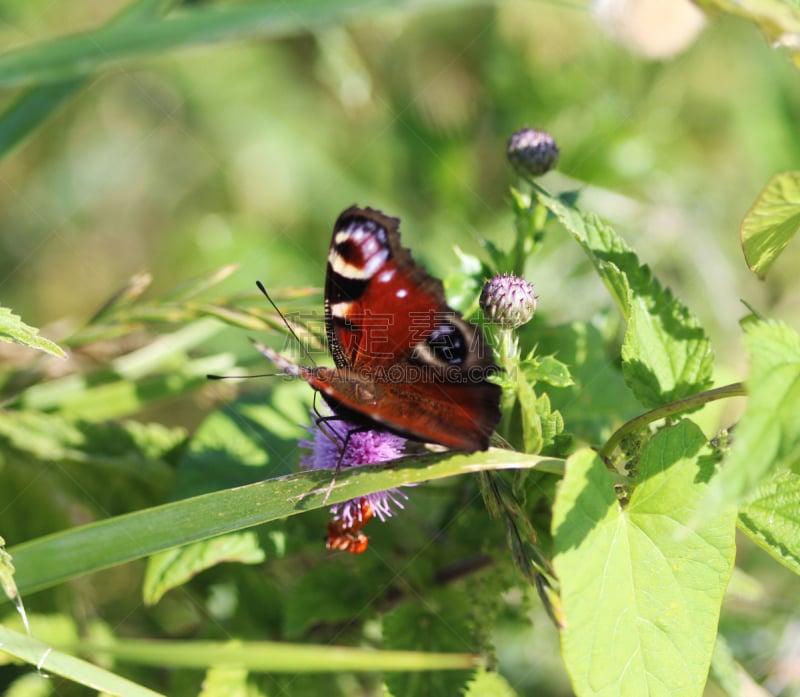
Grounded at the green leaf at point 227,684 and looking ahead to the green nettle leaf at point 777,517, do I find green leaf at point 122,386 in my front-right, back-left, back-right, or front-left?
back-left

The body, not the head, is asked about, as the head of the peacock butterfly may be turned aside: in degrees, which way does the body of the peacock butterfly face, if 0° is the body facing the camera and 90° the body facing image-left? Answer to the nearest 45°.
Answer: approximately 90°

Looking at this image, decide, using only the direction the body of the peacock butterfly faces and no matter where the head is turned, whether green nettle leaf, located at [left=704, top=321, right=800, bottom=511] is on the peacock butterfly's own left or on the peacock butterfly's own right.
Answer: on the peacock butterfly's own left

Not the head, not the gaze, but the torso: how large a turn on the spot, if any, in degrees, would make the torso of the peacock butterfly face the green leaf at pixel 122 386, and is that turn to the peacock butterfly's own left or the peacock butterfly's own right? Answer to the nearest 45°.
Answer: approximately 45° to the peacock butterfly's own right

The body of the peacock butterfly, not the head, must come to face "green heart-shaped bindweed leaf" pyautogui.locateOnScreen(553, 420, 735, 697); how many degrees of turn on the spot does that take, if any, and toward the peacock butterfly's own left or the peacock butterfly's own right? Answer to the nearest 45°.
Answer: approximately 135° to the peacock butterfly's own left
